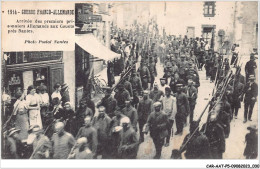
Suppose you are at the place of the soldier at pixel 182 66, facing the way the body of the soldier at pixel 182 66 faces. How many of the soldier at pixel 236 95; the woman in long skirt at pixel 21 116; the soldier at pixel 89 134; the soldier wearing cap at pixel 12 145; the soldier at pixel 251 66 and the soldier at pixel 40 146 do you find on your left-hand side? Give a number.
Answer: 2

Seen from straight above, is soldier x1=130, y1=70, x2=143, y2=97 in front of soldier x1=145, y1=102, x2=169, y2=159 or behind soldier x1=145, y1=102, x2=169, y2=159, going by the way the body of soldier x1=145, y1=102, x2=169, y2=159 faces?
behind

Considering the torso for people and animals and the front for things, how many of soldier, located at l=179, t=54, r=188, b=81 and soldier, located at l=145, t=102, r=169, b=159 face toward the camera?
2

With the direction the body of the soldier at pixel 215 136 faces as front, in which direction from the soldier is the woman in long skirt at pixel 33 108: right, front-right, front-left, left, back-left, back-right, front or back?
front-right

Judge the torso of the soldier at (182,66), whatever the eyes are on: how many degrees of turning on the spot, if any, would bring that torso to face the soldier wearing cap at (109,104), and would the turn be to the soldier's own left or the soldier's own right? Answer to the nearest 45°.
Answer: approximately 45° to the soldier's own right

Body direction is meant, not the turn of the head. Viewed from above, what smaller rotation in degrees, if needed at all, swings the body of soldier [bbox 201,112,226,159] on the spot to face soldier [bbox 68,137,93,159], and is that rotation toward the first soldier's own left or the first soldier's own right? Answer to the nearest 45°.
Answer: approximately 45° to the first soldier's own right

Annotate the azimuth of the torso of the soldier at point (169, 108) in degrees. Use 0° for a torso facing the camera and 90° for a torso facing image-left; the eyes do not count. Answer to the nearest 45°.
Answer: approximately 45°
